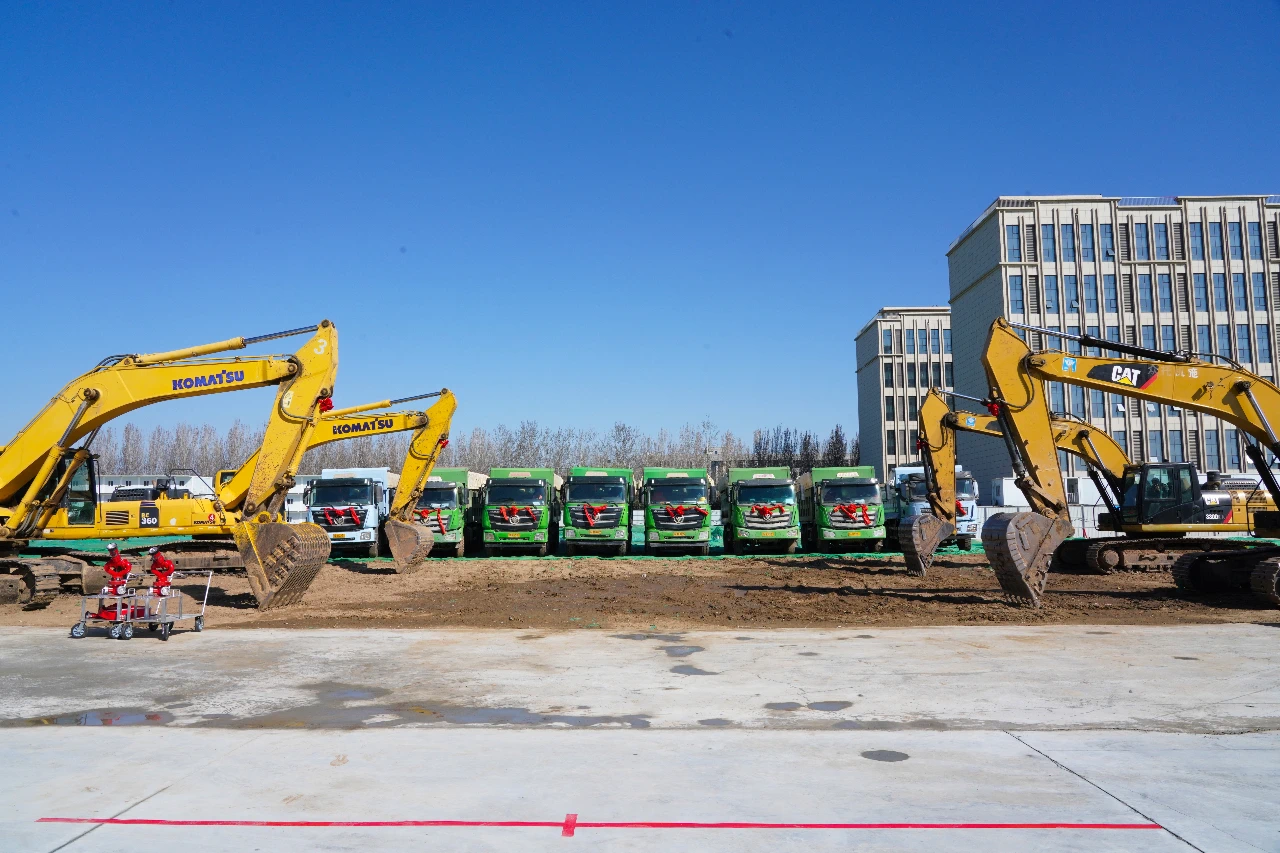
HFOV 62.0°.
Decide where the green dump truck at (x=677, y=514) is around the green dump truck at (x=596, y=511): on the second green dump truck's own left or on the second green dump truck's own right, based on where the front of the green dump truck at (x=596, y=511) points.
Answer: on the second green dump truck's own left

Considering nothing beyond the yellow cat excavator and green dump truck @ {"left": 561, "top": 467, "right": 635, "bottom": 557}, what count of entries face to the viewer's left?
1

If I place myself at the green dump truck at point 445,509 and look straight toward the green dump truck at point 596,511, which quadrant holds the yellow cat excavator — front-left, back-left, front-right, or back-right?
front-right

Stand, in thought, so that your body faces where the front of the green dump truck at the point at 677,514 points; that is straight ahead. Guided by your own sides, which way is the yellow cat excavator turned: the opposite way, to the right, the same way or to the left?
to the right

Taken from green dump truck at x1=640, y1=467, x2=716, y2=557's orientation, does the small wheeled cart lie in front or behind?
in front

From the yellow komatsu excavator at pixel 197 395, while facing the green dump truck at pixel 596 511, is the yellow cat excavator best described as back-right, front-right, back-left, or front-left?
front-right

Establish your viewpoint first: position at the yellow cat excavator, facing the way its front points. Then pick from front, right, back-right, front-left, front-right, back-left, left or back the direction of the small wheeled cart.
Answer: front-left

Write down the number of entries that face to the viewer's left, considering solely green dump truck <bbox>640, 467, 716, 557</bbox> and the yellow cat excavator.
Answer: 1

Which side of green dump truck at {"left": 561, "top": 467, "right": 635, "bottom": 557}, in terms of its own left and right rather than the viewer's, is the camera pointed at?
front

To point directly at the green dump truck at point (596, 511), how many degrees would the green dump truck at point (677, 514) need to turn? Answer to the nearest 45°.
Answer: approximately 90° to its right

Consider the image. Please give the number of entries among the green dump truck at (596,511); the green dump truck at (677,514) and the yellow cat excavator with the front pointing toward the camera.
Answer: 2

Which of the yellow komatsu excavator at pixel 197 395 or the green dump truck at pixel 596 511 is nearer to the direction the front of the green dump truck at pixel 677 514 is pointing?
the yellow komatsu excavator

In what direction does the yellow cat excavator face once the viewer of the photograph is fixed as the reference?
facing to the left of the viewer

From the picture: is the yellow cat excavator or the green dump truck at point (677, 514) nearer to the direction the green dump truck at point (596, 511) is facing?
the yellow cat excavator

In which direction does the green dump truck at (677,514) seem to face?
toward the camera
